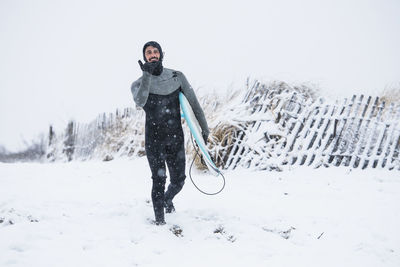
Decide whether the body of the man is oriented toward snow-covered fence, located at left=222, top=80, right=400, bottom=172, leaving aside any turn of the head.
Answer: no

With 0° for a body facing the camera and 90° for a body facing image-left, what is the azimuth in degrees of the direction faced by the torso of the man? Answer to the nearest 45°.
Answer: approximately 0°

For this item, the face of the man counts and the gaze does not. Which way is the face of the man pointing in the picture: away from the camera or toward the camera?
toward the camera
